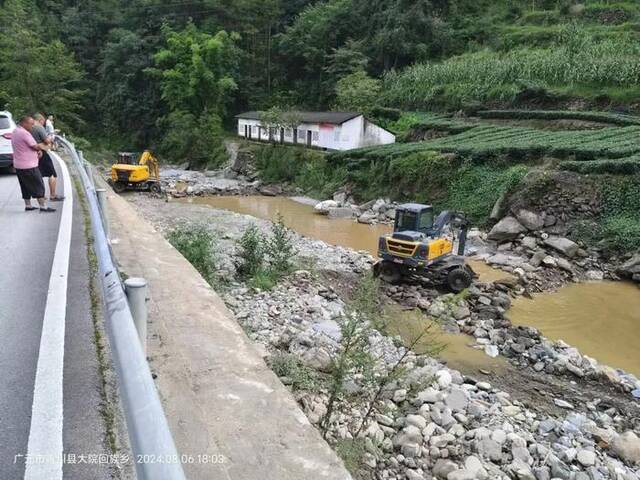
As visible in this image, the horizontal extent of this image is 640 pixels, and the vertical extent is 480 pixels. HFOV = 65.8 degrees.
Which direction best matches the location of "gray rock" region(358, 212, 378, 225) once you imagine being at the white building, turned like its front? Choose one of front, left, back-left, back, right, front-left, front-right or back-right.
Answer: front-left

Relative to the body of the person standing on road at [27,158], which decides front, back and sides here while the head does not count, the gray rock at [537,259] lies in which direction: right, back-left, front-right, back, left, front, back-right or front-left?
front

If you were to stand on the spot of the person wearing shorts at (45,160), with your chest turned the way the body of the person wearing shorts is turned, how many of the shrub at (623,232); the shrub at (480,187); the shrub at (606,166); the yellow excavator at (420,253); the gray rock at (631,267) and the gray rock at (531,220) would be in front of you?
6

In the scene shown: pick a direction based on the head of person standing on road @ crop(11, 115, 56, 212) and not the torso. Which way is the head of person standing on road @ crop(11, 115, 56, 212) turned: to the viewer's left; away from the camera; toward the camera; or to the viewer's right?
to the viewer's right

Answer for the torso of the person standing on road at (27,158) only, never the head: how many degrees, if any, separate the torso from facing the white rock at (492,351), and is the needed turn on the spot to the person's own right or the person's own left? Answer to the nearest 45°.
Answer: approximately 45° to the person's own right

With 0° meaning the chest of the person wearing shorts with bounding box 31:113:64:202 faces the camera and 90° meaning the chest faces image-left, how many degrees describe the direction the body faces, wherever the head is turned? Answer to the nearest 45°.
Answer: approximately 270°

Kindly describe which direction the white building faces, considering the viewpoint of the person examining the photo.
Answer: facing the viewer and to the left of the viewer

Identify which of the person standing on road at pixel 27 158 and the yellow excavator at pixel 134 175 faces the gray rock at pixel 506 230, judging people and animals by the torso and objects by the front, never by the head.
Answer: the person standing on road

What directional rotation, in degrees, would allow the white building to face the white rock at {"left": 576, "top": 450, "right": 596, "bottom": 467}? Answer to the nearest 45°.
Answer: approximately 45° to its left

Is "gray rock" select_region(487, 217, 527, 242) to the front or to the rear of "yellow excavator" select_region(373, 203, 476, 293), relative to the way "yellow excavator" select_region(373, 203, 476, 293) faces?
to the front

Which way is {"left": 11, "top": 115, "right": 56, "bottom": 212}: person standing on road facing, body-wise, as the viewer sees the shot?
to the viewer's right

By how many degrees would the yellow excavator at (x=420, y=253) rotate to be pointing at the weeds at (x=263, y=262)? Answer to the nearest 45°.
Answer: approximately 180°

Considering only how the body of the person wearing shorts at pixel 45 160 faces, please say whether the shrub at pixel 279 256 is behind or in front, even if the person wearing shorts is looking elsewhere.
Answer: in front

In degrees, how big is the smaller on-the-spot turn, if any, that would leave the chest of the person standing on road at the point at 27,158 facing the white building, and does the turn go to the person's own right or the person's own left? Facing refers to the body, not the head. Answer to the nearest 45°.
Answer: approximately 45° to the person's own left

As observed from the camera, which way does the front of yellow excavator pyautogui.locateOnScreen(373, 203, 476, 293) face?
facing away from the viewer and to the right of the viewer

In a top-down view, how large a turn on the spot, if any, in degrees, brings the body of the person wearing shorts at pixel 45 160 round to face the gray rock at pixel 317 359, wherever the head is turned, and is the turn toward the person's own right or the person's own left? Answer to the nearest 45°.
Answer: approximately 45° to the person's own right

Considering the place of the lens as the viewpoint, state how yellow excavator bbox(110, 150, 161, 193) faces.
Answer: facing away from the viewer and to the right of the viewer
